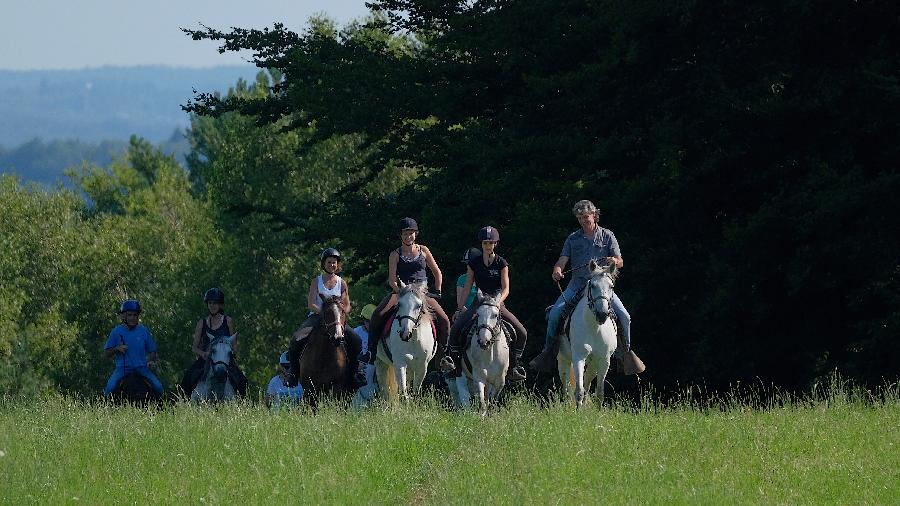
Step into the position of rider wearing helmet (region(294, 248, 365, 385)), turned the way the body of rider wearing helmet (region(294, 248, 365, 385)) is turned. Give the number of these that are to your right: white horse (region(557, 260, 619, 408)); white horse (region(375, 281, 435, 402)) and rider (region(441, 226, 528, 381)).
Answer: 0

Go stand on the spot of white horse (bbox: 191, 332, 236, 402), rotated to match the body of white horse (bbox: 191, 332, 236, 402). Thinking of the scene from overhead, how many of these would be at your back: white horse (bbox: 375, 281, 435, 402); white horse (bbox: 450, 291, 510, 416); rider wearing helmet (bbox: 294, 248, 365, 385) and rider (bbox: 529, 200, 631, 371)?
0

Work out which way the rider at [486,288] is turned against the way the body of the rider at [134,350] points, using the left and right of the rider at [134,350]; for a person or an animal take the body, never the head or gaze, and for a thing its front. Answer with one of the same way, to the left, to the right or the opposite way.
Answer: the same way

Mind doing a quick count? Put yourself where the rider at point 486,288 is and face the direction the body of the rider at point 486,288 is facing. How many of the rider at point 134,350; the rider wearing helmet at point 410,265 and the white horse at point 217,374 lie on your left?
0

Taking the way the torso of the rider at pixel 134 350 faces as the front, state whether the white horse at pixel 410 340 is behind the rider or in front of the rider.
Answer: in front

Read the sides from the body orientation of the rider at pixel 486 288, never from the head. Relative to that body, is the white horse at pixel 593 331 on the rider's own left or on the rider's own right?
on the rider's own left

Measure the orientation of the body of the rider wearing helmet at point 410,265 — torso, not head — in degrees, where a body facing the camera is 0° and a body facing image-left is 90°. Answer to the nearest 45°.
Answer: approximately 0°

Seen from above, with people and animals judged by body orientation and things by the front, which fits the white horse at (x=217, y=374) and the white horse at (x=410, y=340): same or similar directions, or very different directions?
same or similar directions

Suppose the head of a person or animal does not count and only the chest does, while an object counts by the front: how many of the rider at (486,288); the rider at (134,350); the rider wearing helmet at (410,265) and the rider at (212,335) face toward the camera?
4

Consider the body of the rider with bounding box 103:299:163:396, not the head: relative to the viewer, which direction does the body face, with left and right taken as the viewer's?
facing the viewer

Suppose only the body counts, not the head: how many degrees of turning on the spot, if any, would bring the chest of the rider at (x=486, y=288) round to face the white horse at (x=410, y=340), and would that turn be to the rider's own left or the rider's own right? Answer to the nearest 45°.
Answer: approximately 90° to the rider's own right

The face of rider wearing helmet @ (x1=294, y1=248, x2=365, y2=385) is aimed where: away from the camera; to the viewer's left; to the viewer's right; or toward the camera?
toward the camera

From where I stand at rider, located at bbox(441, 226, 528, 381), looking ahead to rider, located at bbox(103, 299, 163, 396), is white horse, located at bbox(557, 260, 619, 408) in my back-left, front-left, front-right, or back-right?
back-right

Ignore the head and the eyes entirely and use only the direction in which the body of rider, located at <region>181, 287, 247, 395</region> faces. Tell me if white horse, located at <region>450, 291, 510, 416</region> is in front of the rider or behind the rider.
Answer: in front

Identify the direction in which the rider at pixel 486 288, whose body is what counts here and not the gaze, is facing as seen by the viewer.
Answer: toward the camera

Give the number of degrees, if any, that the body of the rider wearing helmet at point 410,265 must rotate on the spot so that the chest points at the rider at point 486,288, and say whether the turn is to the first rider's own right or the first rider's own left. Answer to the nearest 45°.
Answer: approximately 90° to the first rider's own left
